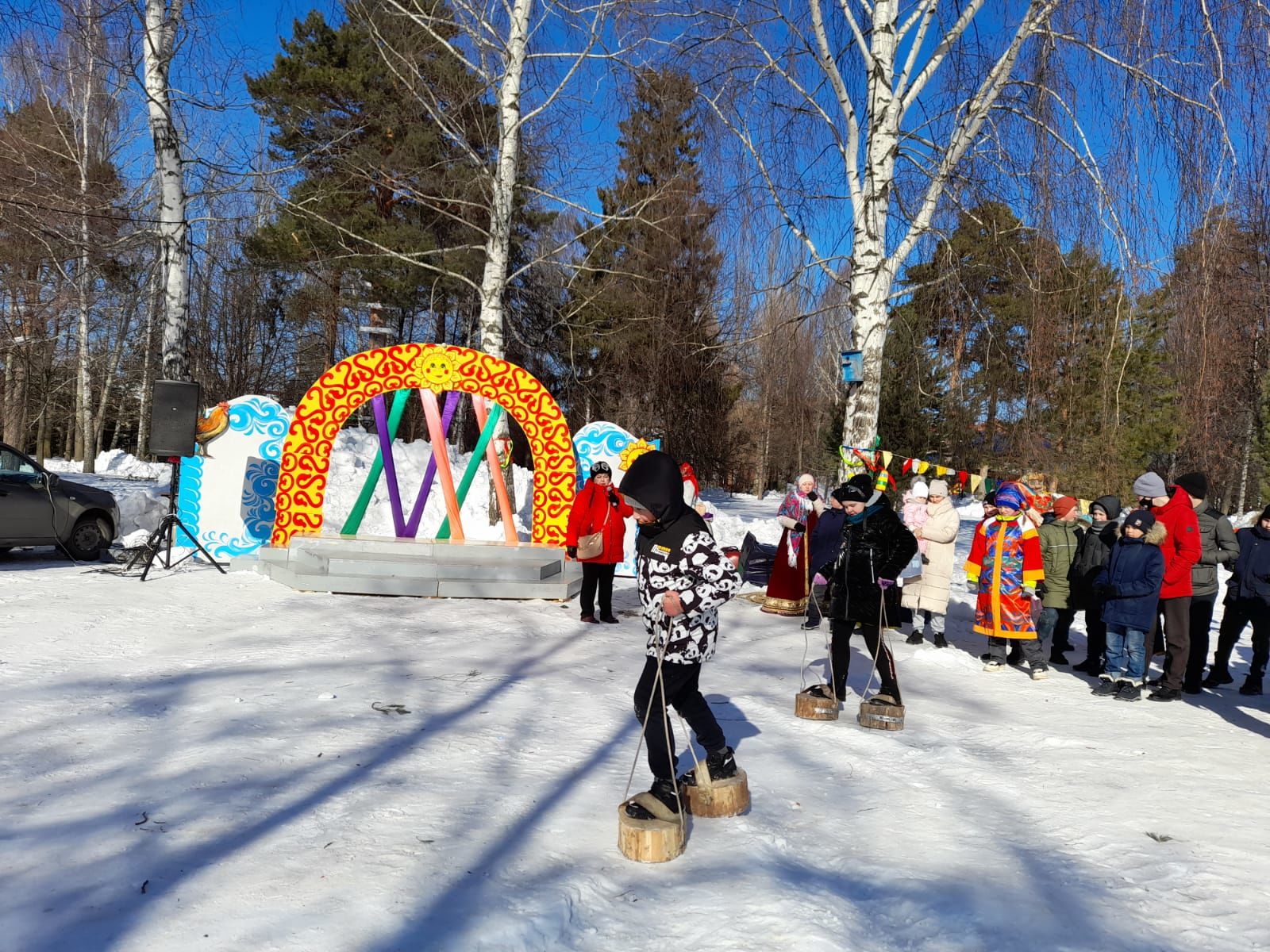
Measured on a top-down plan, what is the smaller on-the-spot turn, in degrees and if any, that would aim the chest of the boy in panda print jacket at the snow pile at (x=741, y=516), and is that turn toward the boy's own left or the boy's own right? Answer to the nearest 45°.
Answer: approximately 135° to the boy's own right

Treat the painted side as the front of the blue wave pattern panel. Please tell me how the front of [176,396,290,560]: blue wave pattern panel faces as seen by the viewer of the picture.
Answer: facing the viewer

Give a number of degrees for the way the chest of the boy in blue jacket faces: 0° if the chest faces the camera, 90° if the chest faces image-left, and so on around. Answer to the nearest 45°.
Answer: approximately 45°

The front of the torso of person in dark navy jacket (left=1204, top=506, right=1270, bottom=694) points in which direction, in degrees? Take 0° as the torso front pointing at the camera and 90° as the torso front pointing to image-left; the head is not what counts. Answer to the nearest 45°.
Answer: approximately 45°

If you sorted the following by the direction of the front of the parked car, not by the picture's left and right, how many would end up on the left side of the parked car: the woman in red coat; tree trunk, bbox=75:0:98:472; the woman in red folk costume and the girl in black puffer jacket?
1

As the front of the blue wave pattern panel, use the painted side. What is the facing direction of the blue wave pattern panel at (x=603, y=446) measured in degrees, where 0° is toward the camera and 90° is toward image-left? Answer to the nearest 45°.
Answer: approximately 0°

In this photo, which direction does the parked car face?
to the viewer's right

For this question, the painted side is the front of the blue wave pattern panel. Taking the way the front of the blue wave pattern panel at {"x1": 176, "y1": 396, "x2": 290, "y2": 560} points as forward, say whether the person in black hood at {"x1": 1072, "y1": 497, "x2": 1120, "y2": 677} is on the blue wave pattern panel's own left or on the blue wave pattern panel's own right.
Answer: on the blue wave pattern panel's own left

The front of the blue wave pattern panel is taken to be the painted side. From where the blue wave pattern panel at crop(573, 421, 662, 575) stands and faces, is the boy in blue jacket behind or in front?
in front

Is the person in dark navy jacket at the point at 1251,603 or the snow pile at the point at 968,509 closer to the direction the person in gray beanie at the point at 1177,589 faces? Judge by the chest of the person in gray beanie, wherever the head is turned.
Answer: the snow pile

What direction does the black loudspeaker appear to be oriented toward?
toward the camera

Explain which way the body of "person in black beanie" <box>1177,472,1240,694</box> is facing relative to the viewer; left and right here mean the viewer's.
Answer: facing to the left of the viewer

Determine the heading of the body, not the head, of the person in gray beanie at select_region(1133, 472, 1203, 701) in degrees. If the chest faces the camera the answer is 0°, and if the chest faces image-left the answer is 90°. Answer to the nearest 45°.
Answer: approximately 90°

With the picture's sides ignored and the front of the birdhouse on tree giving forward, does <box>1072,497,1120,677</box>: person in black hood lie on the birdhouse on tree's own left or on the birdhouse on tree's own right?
on the birdhouse on tree's own left
